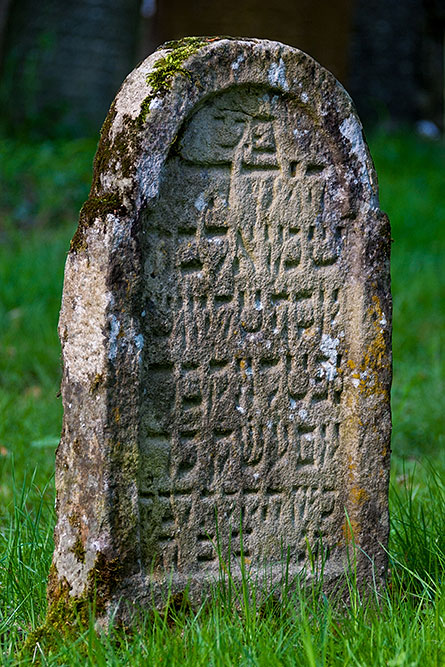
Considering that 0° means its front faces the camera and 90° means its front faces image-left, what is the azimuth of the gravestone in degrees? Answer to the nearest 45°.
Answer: approximately 315°
